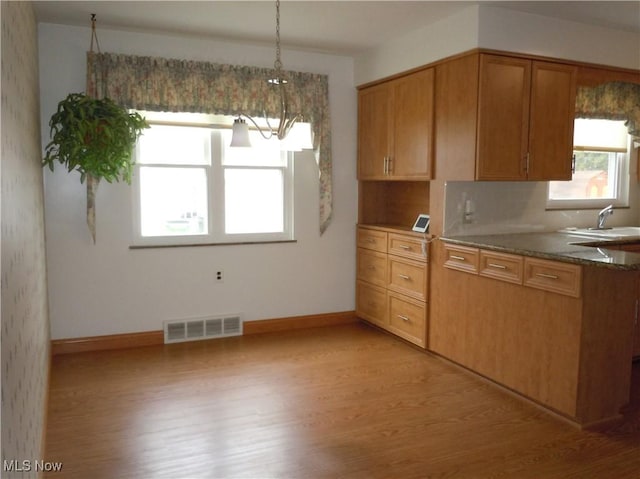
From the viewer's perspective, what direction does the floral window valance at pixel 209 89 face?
toward the camera

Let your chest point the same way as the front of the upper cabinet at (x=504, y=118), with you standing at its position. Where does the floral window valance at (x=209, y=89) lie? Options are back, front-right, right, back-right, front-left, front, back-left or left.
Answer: back-right

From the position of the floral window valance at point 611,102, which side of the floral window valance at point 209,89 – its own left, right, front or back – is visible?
left

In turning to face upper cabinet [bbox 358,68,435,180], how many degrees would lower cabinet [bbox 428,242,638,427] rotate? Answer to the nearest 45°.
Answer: approximately 90° to its right

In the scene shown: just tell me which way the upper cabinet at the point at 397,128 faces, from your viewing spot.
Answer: facing the viewer and to the left of the viewer

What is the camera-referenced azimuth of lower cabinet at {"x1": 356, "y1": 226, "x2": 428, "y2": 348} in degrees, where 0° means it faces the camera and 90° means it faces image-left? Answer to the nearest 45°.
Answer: approximately 45°

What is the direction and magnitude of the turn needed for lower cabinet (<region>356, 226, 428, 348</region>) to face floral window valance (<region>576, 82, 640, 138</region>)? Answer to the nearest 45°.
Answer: approximately 135° to its left

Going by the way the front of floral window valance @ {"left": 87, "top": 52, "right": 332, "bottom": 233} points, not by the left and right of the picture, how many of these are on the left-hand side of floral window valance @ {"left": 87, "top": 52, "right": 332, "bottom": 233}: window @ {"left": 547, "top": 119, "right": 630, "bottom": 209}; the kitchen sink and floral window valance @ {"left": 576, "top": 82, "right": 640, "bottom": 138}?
3

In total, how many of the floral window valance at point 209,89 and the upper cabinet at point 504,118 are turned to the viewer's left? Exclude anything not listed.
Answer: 0

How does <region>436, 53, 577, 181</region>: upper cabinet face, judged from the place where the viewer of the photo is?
facing the viewer and to the right of the viewer
